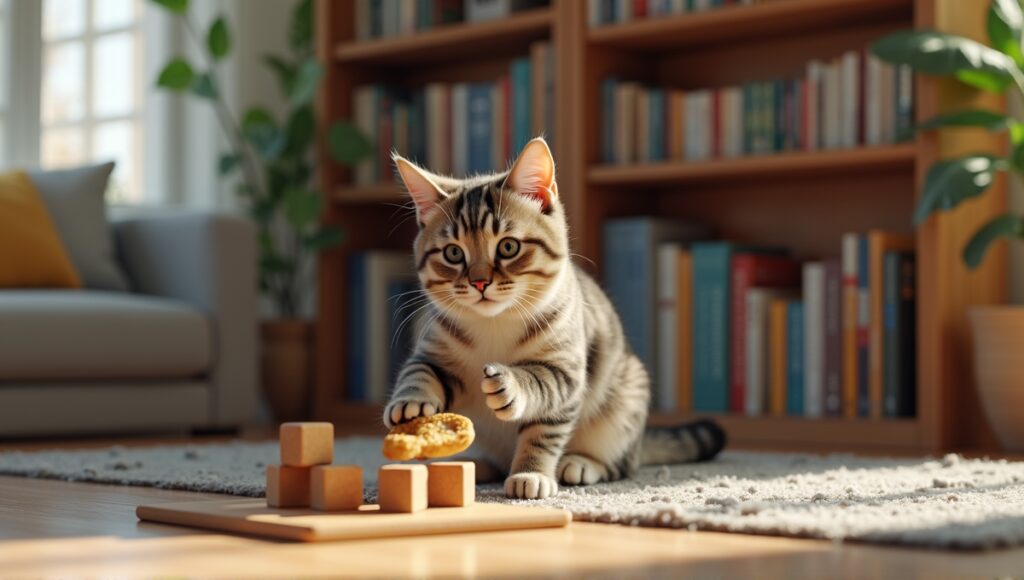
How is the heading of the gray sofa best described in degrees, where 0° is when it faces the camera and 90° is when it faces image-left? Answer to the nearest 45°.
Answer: approximately 0°

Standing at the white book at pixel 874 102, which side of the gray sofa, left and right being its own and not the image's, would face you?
left

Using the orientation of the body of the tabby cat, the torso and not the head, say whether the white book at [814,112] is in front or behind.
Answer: behind

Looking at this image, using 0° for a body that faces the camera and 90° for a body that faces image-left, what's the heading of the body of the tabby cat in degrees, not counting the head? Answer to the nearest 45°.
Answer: approximately 45°

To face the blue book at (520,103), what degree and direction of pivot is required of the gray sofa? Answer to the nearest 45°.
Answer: approximately 90° to its left

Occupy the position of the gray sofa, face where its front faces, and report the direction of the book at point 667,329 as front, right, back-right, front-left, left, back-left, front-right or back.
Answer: left

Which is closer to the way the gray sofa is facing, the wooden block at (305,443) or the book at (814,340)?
the wooden block

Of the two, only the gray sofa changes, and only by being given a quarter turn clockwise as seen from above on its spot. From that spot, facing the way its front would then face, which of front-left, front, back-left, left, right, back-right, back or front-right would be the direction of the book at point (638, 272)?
back
